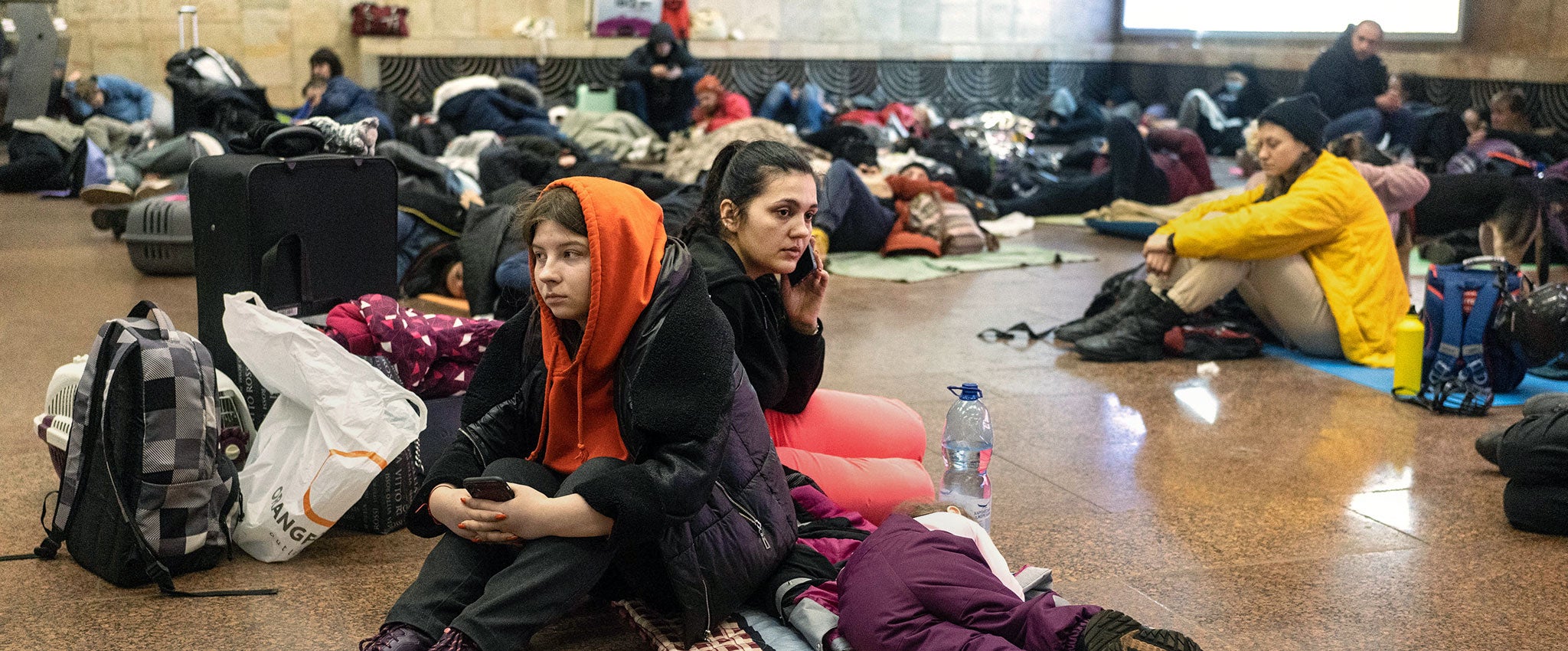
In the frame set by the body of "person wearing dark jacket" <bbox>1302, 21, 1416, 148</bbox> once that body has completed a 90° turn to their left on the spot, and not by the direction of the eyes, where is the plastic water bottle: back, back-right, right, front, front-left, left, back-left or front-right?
back-right

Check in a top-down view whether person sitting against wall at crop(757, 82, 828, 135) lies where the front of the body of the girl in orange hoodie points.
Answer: no

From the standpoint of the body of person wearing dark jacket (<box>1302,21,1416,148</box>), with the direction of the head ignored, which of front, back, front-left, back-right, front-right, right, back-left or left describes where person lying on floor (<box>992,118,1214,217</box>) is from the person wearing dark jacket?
right

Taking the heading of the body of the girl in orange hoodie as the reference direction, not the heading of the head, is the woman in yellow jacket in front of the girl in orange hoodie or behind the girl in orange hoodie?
behind

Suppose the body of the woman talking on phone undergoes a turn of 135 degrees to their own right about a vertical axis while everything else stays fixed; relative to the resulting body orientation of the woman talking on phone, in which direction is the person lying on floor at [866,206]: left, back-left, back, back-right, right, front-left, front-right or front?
back-right

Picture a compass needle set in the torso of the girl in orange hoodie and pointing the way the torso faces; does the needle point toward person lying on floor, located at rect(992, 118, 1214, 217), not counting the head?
no

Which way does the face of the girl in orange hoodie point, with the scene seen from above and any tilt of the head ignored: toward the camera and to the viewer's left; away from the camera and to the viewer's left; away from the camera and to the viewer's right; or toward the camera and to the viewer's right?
toward the camera and to the viewer's left

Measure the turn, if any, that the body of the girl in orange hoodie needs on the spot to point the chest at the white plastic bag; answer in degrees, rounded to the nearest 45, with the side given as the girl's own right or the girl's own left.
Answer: approximately 90° to the girl's own right

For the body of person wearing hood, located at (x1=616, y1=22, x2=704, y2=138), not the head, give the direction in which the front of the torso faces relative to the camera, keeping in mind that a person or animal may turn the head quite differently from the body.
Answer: toward the camera

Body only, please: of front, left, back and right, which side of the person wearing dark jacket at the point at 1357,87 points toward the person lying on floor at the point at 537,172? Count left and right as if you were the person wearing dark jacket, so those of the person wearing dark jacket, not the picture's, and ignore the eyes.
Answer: right

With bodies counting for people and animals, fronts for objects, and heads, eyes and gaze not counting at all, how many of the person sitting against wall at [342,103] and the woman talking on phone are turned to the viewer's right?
1

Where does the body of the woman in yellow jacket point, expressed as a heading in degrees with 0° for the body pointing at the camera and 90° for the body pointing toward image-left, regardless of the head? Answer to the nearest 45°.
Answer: approximately 90°

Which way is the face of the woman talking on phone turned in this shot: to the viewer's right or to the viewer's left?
to the viewer's right
